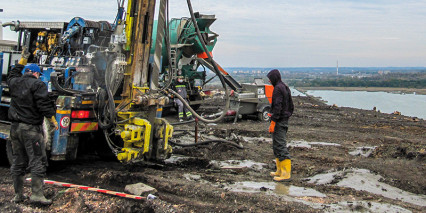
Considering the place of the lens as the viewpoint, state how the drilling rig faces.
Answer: facing away from the viewer and to the left of the viewer

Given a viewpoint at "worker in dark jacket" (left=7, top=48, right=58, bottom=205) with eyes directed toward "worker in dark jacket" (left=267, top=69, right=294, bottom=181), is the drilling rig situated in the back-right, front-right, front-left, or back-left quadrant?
front-left

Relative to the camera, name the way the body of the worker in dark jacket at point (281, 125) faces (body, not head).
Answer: to the viewer's left

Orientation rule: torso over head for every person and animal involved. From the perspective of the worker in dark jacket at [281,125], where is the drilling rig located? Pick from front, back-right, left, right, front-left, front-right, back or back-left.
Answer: front

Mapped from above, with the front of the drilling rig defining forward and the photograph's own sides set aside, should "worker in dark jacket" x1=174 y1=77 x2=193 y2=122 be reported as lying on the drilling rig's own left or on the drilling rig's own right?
on the drilling rig's own right

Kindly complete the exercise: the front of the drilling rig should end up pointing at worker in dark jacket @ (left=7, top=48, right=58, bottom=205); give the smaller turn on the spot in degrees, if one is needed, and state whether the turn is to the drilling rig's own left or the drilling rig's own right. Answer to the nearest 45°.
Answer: approximately 90° to the drilling rig's own left
